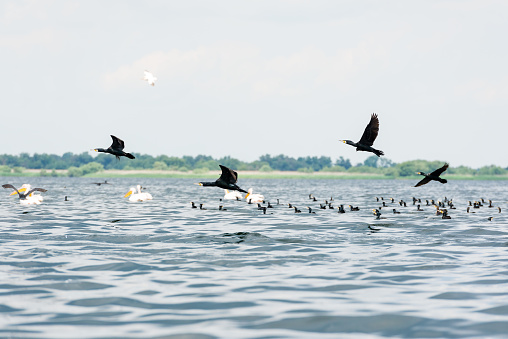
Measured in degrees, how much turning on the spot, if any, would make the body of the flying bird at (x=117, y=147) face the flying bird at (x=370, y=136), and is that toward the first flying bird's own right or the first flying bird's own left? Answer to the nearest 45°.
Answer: approximately 180°

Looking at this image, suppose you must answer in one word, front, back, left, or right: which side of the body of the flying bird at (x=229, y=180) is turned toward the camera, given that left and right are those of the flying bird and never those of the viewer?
left

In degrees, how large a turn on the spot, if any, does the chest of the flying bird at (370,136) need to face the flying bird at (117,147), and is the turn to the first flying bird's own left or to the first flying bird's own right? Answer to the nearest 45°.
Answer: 0° — it already faces it

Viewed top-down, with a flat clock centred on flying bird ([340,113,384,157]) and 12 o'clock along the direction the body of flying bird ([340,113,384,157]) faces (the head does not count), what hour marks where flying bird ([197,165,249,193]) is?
flying bird ([197,165,249,193]) is roughly at 11 o'clock from flying bird ([340,113,384,157]).

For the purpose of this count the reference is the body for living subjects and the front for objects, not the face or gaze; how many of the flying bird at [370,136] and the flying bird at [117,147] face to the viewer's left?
2

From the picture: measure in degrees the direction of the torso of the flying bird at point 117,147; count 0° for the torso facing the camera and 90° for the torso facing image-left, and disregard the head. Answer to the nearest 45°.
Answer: approximately 90°

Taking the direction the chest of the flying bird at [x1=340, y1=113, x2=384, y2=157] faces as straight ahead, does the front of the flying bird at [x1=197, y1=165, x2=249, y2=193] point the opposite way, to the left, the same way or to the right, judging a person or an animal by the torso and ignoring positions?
the same way

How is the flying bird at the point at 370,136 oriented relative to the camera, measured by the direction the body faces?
to the viewer's left

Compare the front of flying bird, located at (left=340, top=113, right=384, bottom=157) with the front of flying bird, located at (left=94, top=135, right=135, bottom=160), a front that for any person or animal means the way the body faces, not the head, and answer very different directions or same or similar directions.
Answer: same or similar directions

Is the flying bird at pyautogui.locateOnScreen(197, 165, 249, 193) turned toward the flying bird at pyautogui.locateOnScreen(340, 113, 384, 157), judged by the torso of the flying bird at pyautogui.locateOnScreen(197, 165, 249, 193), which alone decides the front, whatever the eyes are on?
no
